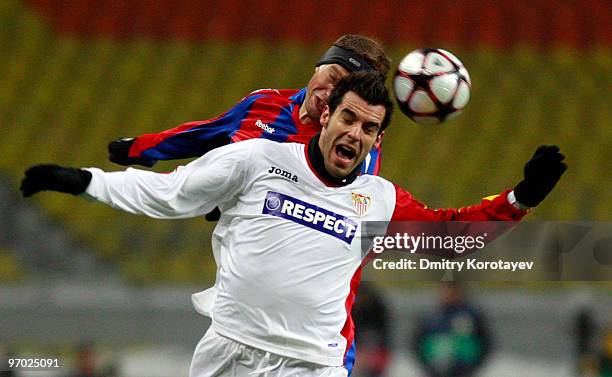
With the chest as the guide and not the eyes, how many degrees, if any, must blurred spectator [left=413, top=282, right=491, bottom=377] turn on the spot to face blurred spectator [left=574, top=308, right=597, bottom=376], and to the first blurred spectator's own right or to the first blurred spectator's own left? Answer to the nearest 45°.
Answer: approximately 90° to the first blurred spectator's own left

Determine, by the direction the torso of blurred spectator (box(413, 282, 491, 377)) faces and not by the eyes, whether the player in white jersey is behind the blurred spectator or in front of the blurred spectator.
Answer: in front

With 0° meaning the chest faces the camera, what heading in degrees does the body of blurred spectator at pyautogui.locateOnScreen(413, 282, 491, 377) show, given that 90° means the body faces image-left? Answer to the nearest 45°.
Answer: approximately 0°

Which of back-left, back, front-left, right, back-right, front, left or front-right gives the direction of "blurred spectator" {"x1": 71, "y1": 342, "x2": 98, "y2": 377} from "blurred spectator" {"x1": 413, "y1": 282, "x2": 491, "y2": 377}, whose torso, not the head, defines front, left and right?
right

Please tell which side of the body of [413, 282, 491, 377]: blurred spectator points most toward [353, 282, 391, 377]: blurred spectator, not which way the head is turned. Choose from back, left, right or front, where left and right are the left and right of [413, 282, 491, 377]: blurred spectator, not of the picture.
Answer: right

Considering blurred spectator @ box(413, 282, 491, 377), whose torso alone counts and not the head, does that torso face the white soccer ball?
yes

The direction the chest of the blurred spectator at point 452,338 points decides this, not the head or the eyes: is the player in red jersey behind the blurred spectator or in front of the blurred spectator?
in front

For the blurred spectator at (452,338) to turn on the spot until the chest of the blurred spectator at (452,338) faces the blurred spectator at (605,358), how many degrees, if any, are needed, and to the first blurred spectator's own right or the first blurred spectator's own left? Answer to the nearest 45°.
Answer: approximately 90° to the first blurred spectator's own left
